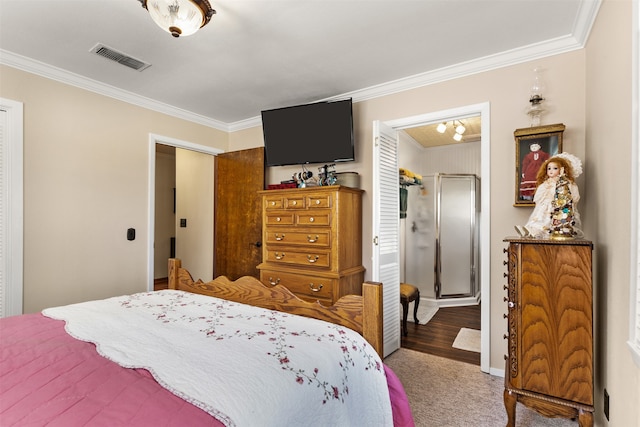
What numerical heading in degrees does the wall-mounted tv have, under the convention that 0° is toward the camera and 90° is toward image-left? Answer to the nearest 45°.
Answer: approximately 45°

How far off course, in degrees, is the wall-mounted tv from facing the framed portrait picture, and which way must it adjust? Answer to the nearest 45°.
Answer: approximately 90° to its left

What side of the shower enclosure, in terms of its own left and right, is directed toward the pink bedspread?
front

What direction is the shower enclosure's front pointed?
toward the camera

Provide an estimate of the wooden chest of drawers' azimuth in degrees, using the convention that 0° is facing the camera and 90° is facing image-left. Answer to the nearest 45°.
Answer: approximately 45°

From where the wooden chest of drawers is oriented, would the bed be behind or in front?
in front

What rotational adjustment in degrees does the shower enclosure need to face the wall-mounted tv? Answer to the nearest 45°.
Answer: approximately 45° to its right

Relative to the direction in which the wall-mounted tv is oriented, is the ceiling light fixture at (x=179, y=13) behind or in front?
in front
